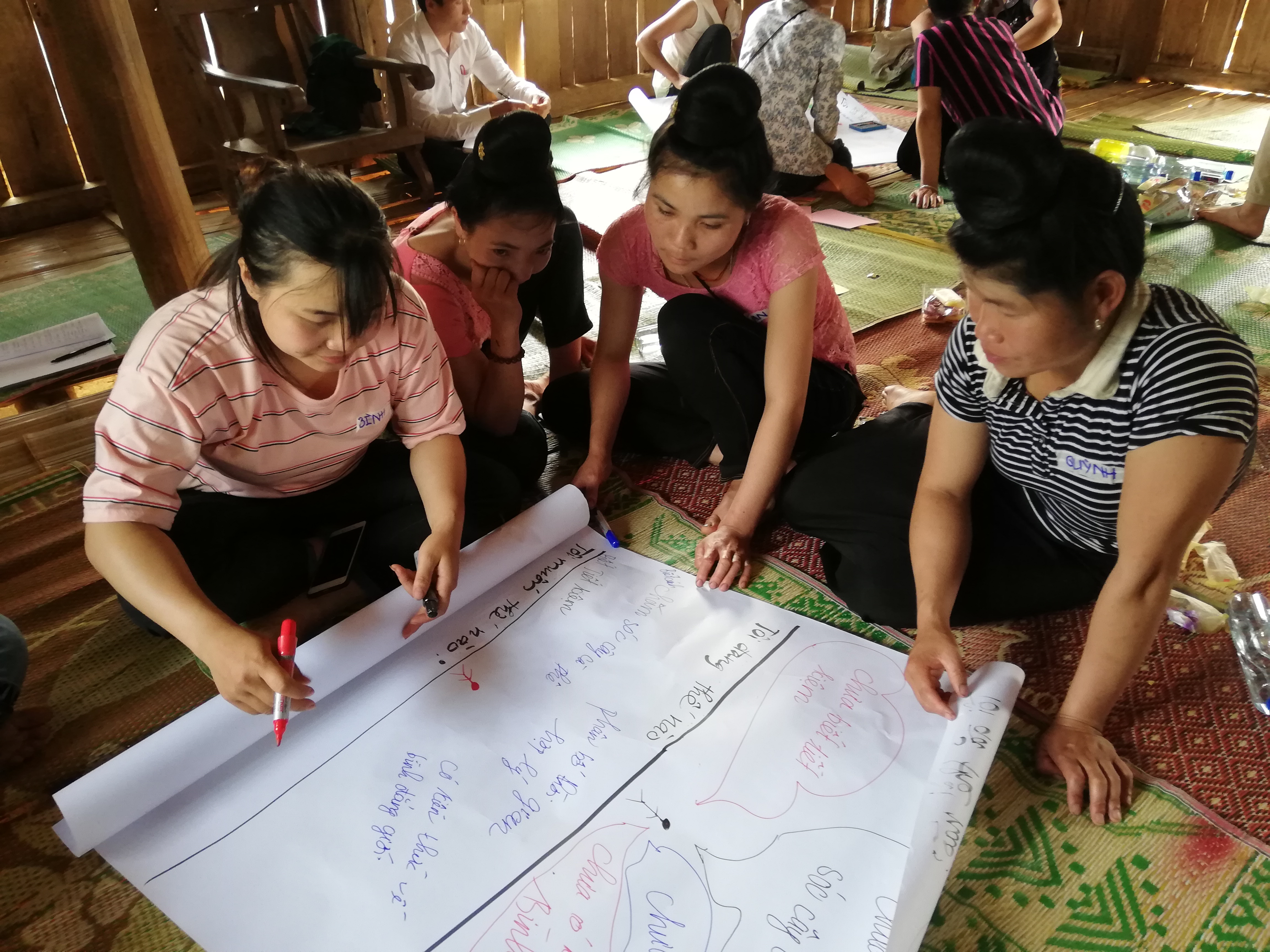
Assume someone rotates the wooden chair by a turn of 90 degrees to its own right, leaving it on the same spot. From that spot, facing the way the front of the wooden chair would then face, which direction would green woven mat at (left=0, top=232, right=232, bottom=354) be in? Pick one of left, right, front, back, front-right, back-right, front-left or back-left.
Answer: front

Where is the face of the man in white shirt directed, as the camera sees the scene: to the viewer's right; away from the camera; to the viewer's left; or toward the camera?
to the viewer's right

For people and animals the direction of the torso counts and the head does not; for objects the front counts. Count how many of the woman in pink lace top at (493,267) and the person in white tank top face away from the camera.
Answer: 0

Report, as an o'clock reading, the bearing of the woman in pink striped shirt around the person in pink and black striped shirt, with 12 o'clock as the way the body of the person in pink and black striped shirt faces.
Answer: The woman in pink striped shirt is roughly at 8 o'clock from the person in pink and black striped shirt.

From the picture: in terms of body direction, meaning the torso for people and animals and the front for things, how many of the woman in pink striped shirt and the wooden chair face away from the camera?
0

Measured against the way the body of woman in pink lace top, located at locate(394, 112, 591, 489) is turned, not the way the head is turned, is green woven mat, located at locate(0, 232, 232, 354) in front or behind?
behind

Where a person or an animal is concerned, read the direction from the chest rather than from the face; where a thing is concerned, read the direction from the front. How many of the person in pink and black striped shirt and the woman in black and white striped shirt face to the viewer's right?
0

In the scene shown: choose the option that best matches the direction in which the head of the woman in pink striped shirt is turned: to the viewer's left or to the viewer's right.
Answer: to the viewer's right

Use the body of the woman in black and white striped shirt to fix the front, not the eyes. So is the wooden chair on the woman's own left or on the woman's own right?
on the woman's own right

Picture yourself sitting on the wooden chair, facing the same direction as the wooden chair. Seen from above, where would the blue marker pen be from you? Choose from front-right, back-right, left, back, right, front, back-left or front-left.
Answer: front-right

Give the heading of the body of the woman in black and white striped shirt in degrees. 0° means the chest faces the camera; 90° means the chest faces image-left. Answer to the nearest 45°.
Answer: approximately 45°

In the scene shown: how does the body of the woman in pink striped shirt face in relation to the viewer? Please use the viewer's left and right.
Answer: facing the viewer and to the right of the viewer

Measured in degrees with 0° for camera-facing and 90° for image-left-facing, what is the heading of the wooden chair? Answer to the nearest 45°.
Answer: approximately 315°

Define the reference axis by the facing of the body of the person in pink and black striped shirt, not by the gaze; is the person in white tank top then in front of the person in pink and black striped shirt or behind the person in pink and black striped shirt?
in front

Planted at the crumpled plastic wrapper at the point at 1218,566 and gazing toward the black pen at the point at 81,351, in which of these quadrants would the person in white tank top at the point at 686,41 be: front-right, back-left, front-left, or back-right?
front-right

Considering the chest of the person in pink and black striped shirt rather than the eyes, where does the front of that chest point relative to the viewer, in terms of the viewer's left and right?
facing away from the viewer and to the left of the viewer
